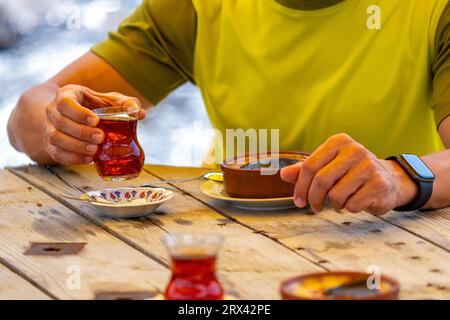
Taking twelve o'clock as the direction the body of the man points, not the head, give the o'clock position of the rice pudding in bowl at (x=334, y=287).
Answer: The rice pudding in bowl is roughly at 12 o'clock from the man.

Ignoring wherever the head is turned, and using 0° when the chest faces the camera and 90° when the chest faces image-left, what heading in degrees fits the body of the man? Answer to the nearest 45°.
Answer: approximately 0°

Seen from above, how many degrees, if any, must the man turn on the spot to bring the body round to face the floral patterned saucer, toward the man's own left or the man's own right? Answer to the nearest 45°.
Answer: approximately 45° to the man's own right
